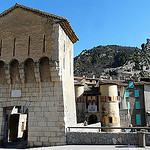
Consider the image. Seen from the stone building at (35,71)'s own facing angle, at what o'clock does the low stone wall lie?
The low stone wall is roughly at 10 o'clock from the stone building.

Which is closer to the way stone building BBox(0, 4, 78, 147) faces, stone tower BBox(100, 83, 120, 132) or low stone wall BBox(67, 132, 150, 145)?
the low stone wall

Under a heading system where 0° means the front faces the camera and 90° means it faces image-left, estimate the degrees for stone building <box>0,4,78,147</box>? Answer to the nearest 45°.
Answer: approximately 0°

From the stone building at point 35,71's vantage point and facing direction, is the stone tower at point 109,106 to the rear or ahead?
to the rear
